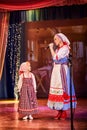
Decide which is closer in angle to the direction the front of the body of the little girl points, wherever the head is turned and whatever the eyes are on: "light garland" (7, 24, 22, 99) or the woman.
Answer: the woman

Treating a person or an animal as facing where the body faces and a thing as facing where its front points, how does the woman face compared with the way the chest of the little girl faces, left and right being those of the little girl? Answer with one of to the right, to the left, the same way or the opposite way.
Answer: to the right

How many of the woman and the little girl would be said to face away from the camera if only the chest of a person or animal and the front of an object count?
0

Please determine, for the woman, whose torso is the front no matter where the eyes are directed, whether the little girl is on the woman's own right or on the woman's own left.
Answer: on the woman's own right

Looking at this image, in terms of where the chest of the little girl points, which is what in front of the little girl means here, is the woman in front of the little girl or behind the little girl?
in front

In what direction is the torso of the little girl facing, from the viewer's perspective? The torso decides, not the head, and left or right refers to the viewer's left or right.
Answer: facing the viewer and to the right of the viewer

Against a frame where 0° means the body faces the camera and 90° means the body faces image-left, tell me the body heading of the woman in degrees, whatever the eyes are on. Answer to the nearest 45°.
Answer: approximately 45°

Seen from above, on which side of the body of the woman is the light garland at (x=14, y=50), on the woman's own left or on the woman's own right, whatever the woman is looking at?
on the woman's own right

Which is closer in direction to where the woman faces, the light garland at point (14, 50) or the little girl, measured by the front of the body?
the little girl
